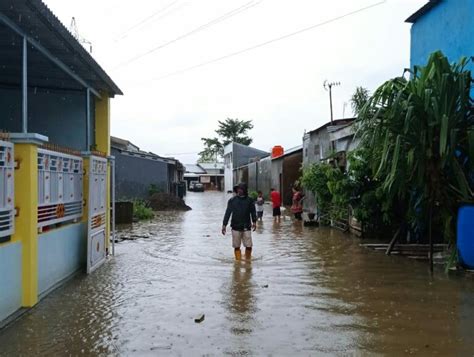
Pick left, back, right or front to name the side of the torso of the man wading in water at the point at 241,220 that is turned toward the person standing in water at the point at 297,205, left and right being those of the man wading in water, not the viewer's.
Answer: back

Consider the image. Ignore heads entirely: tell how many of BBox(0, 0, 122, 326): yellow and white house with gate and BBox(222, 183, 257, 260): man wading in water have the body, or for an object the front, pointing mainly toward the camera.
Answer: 1

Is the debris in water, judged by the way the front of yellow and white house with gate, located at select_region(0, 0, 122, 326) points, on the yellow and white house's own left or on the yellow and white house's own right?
on the yellow and white house's own right

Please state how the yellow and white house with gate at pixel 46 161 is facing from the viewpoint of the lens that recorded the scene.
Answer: facing to the right of the viewer

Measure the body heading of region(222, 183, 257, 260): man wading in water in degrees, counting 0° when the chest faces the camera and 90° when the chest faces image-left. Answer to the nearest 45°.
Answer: approximately 0°

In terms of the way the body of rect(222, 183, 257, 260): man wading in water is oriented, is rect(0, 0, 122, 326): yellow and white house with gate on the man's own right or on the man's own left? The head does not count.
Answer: on the man's own right

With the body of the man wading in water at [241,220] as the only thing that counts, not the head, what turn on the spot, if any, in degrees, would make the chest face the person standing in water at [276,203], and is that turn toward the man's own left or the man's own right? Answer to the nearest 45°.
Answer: approximately 180°

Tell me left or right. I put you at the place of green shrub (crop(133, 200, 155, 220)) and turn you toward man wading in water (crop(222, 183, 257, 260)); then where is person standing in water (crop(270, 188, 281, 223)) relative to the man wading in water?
left
